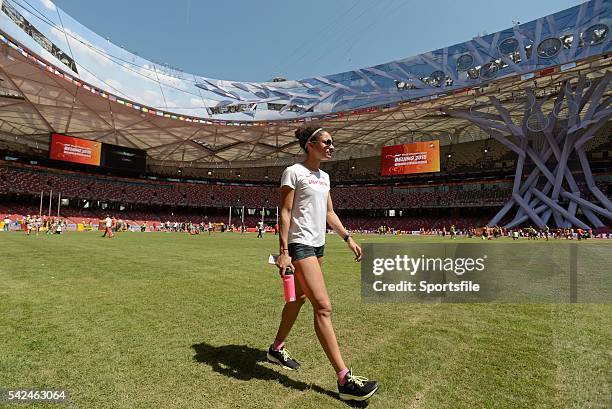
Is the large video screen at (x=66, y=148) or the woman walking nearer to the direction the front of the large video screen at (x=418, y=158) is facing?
the woman walking

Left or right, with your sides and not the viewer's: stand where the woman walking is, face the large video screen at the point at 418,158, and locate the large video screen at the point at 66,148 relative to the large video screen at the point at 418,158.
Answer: left

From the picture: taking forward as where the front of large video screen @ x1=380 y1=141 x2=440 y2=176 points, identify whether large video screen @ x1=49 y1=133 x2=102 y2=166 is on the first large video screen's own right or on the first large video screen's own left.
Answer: on the first large video screen's own right

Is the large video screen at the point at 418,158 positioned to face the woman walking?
yes

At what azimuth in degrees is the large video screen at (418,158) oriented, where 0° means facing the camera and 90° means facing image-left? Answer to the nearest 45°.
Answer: approximately 0°

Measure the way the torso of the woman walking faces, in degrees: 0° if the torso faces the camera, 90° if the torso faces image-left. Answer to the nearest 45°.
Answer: approximately 315°

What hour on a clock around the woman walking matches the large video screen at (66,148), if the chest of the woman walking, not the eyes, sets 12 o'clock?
The large video screen is roughly at 6 o'clock from the woman walking.

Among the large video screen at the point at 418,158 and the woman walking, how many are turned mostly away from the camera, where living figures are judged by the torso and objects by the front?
0

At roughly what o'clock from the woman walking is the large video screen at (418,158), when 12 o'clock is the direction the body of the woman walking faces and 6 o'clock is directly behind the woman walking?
The large video screen is roughly at 8 o'clock from the woman walking.
